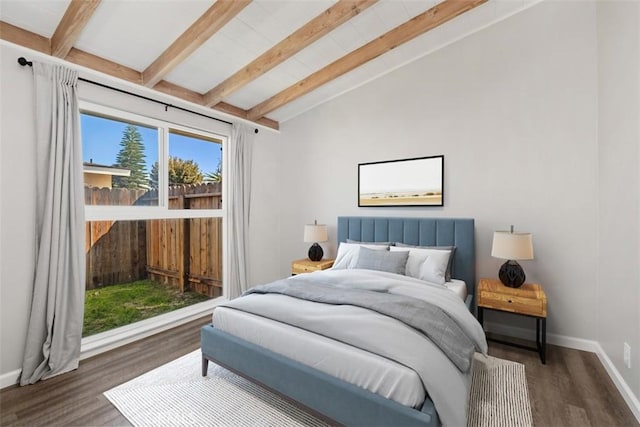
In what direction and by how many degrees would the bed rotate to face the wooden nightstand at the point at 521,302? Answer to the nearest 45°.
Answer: approximately 180°

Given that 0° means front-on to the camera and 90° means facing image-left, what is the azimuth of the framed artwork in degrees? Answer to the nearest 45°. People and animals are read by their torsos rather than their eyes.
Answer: approximately 45°

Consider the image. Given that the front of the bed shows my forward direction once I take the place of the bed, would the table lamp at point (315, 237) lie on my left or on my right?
on my right

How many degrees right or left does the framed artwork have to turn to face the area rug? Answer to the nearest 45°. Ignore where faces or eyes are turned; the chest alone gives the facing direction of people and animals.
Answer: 0° — it already faces it

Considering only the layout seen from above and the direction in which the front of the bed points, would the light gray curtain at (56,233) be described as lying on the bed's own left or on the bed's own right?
on the bed's own right

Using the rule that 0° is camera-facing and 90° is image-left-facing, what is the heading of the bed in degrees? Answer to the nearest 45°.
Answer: approximately 45°

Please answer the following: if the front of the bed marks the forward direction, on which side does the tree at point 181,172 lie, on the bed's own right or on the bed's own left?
on the bed's own right
